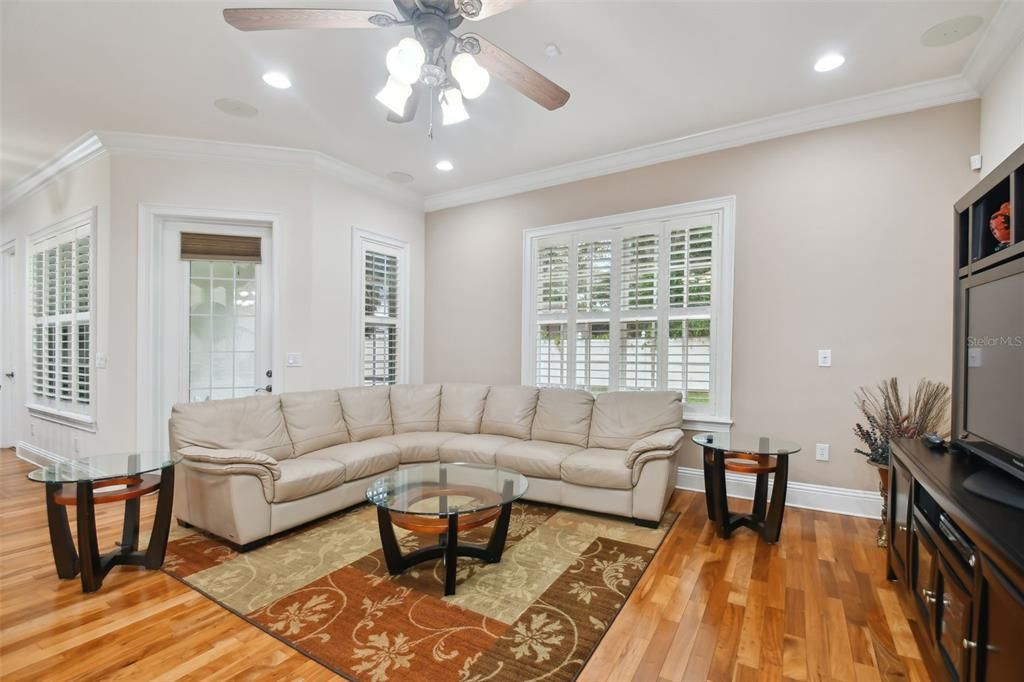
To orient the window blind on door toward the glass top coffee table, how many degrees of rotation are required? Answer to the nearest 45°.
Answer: approximately 45° to its left

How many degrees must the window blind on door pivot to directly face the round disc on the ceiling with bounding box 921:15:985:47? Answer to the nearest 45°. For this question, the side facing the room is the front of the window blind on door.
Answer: approximately 45° to its left

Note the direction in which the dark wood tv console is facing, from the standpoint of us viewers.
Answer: facing to the left of the viewer

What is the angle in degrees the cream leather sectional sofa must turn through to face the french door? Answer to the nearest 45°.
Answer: approximately 135° to its right

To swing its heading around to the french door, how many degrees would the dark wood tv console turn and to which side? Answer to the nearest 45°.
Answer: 0° — it already faces it

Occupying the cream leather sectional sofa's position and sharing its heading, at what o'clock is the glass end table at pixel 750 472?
The glass end table is roughly at 10 o'clock from the cream leather sectional sofa.

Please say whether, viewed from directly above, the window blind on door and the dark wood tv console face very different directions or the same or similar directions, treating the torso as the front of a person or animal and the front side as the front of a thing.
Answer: very different directions

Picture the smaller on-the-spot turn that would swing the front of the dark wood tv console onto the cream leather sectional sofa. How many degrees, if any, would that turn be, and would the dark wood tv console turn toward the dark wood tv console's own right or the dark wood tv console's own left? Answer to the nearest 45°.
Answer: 0° — it already faces it

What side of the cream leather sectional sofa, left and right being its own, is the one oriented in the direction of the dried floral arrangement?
left
